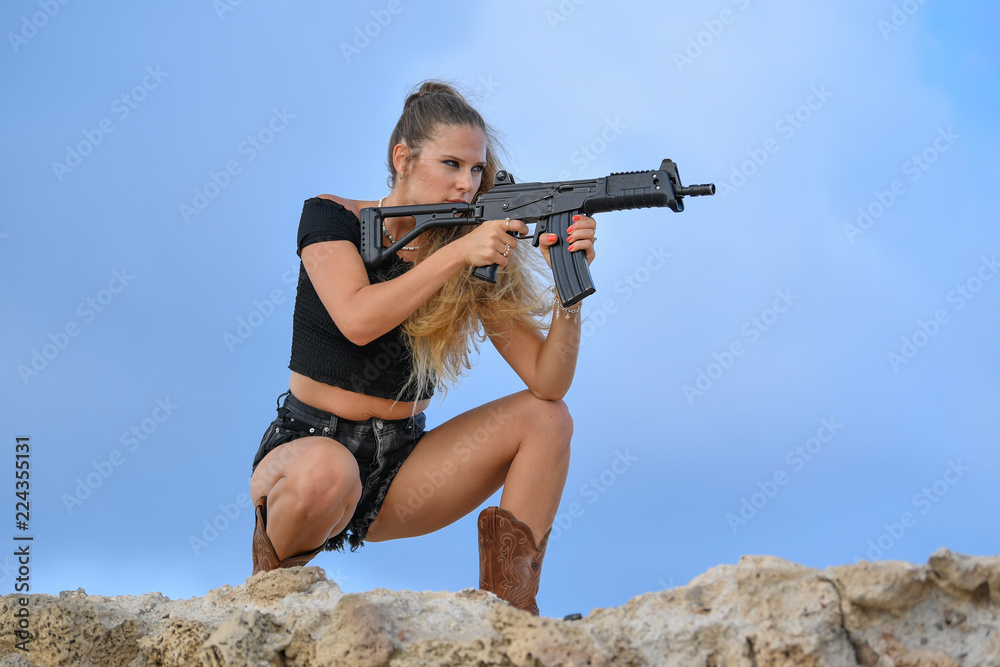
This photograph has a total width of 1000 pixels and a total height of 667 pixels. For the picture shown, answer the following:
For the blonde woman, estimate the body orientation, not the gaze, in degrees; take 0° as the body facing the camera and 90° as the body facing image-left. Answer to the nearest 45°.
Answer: approximately 315°

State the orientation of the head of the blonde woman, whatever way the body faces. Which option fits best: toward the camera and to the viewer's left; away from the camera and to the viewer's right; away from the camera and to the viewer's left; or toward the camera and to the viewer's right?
toward the camera and to the viewer's right
